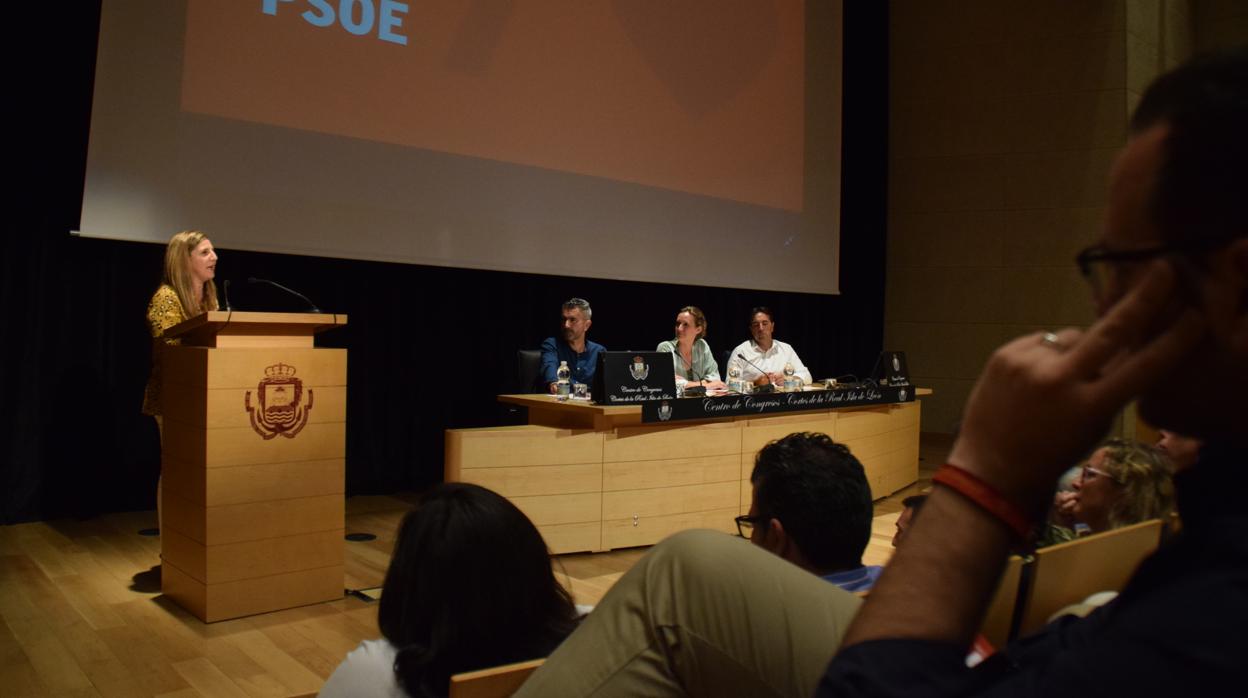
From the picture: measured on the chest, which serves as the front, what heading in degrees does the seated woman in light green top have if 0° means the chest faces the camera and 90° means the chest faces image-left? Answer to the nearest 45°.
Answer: approximately 45°

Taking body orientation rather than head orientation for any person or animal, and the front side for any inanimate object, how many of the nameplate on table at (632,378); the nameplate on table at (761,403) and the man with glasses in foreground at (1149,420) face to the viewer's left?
1

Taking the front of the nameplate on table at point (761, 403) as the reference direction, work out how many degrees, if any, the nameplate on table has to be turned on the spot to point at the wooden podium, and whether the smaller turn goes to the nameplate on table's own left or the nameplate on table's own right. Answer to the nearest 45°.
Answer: approximately 90° to the nameplate on table's own right

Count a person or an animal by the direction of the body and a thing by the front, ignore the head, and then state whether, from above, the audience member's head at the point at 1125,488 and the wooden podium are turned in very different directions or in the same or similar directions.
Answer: very different directions

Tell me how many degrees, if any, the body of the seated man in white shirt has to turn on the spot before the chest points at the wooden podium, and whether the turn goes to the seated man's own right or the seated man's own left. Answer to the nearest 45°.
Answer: approximately 45° to the seated man's own right

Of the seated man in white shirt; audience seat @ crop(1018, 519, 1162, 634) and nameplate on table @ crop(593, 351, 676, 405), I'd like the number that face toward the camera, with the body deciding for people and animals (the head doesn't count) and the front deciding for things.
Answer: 2

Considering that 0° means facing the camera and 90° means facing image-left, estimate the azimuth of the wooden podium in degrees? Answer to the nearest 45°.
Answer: approximately 315°

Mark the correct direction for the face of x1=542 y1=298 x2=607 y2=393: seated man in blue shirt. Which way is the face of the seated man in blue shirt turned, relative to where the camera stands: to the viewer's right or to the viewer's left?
to the viewer's left

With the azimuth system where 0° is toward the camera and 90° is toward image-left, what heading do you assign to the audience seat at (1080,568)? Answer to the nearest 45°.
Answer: approximately 135°

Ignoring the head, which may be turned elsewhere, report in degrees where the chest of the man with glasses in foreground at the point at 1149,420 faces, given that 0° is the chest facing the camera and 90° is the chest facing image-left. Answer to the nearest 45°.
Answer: approximately 90°
